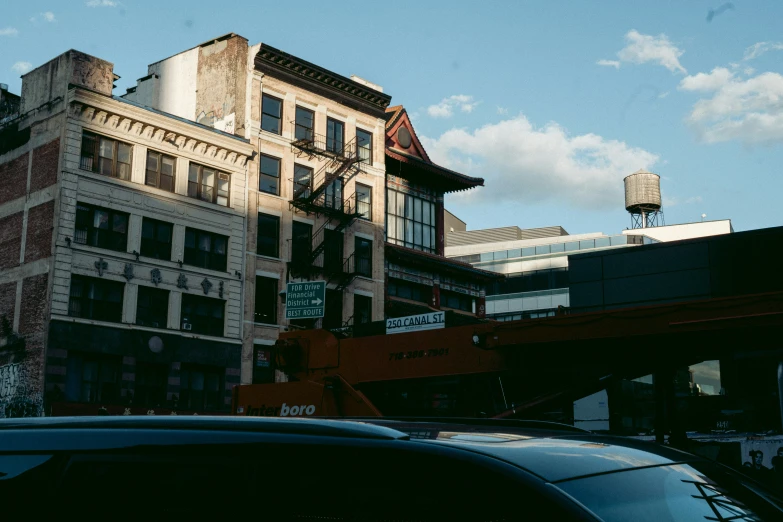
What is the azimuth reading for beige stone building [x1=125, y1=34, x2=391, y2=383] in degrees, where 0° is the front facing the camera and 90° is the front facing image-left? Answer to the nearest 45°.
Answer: approximately 315°

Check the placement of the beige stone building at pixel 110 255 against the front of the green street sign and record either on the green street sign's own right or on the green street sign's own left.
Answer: on the green street sign's own right

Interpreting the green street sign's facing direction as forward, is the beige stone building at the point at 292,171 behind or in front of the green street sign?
behind

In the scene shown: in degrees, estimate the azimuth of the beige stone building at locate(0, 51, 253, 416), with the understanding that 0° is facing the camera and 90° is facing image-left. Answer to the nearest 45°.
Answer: approximately 315°

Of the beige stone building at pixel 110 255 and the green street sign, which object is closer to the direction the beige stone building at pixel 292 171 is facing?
the green street sign

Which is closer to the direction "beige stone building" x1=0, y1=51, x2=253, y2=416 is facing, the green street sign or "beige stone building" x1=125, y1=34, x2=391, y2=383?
the green street sign

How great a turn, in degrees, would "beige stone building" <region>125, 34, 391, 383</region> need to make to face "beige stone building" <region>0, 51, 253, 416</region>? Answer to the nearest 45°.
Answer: approximately 90° to its right

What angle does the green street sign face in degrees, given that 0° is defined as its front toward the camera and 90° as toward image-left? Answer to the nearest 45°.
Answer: approximately 0°
